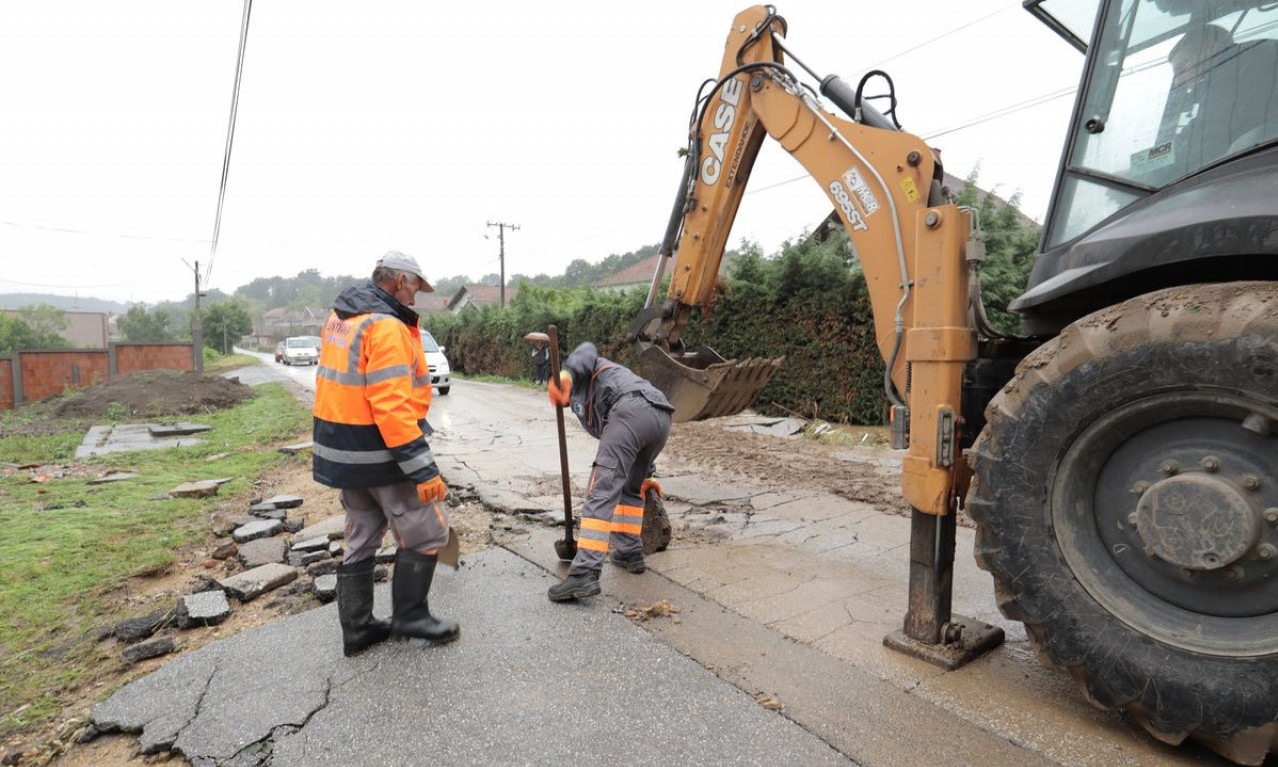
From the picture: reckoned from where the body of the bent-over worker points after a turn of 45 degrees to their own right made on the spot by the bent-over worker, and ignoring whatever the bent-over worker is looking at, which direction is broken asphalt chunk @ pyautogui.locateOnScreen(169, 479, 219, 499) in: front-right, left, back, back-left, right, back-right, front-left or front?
front

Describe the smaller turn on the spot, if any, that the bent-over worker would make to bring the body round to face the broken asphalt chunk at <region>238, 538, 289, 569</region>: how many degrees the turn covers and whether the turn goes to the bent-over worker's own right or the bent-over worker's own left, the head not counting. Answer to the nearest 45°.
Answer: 0° — they already face it

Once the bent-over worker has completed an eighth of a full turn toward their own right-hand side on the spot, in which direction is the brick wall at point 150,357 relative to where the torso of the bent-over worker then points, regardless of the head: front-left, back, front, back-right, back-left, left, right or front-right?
front

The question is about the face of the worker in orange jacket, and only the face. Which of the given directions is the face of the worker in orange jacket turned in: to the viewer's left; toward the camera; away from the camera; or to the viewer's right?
to the viewer's right

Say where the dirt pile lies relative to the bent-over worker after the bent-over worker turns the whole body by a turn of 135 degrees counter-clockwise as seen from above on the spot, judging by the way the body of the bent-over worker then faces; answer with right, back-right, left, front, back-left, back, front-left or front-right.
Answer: back

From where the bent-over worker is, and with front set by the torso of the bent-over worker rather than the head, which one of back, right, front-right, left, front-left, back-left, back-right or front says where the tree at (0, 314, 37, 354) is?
front-right

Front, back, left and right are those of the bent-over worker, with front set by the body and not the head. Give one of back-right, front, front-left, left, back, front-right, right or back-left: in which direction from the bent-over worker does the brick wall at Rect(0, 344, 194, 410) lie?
front-right

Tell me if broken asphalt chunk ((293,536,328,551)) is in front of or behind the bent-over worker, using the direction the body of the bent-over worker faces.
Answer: in front

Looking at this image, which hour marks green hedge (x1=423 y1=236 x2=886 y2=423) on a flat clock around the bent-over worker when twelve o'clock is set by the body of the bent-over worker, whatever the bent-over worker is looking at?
The green hedge is roughly at 4 o'clock from the bent-over worker.

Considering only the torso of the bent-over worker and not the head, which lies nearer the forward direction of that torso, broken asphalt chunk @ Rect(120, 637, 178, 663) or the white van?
the broken asphalt chunk

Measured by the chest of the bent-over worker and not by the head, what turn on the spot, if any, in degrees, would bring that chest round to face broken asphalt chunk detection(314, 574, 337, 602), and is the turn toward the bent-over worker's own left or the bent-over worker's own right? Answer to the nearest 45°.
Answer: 0° — they already face it

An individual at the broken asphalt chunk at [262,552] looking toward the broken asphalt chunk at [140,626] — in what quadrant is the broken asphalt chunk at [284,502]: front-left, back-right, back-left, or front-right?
back-right

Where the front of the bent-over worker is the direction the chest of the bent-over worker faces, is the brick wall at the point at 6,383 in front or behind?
in front

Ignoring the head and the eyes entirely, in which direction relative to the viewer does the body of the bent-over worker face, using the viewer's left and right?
facing to the left of the viewer

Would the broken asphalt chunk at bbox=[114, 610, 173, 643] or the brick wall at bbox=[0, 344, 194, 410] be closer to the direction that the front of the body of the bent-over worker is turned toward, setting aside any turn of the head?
the broken asphalt chunk

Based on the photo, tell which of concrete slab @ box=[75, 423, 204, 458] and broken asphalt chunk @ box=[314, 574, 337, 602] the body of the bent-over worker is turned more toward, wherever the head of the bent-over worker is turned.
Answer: the broken asphalt chunk

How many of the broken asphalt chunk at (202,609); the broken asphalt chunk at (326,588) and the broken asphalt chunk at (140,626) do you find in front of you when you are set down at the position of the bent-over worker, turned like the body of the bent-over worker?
3

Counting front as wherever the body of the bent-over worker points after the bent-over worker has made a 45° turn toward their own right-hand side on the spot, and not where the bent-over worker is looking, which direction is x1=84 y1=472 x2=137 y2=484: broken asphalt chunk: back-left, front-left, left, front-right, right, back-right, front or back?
front

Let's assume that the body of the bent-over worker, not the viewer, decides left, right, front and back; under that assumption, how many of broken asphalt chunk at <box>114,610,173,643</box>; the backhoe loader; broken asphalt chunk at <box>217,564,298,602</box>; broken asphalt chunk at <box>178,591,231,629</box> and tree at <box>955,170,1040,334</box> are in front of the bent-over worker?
3

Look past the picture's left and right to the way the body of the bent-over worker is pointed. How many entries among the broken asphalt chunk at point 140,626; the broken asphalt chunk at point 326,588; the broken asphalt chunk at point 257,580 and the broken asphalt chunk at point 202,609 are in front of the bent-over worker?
4

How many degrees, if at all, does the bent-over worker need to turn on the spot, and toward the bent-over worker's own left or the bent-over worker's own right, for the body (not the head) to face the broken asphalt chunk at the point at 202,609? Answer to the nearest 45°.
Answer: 0° — they already face it
